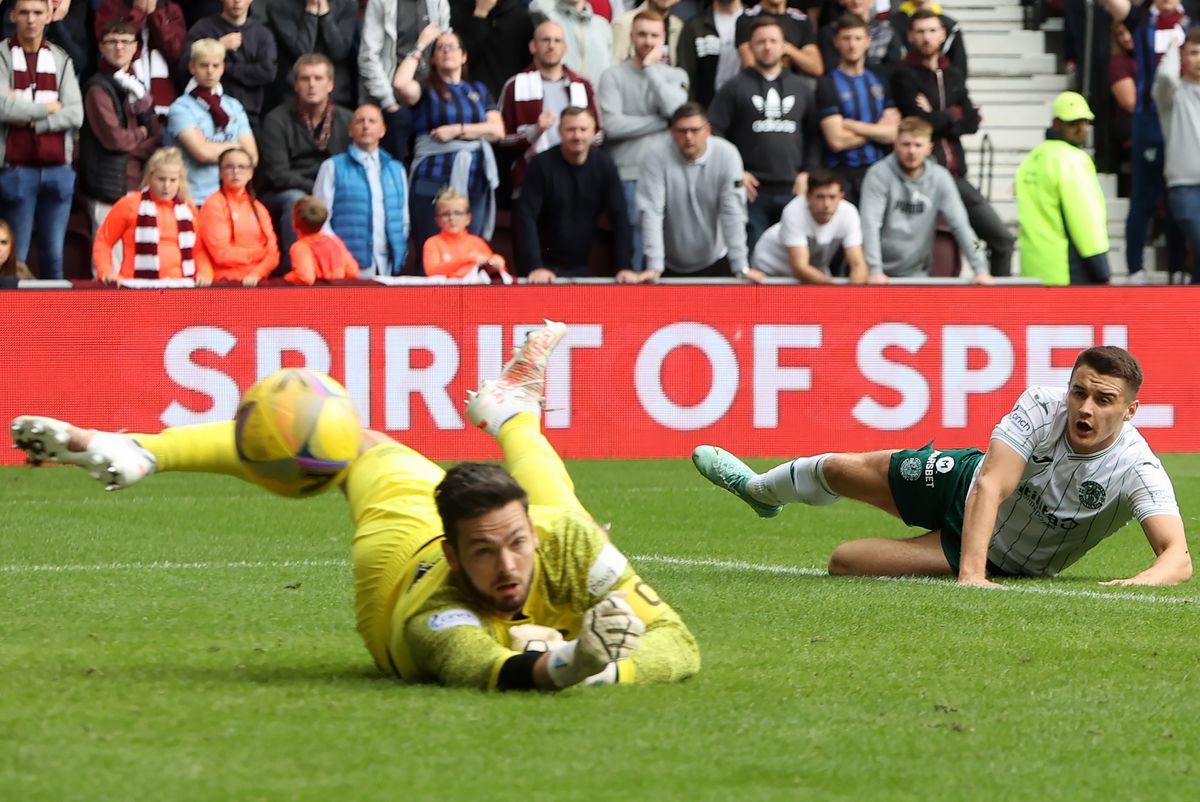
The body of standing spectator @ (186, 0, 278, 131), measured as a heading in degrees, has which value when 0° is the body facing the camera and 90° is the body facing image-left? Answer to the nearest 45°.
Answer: approximately 0°

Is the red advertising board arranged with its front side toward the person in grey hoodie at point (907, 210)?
no

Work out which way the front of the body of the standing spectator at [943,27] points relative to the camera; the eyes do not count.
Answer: toward the camera

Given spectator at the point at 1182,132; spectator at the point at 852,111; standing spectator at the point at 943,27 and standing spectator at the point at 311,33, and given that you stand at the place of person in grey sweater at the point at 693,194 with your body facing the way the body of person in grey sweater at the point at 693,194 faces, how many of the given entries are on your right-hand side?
1

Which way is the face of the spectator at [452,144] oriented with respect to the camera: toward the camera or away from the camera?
toward the camera

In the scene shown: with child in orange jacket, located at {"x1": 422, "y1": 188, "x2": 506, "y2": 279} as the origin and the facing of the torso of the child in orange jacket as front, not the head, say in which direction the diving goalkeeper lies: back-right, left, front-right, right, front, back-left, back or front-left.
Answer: front

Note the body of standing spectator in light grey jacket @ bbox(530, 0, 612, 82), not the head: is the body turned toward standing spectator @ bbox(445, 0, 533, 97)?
no

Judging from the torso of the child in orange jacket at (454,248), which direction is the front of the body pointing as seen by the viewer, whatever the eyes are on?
toward the camera

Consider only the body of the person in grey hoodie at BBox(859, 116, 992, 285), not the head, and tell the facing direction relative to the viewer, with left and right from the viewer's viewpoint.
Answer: facing the viewer

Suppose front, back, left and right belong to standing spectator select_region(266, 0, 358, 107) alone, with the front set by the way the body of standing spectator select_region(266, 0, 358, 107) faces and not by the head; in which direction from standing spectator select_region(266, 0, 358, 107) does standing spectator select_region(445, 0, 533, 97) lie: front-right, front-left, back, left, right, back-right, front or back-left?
left

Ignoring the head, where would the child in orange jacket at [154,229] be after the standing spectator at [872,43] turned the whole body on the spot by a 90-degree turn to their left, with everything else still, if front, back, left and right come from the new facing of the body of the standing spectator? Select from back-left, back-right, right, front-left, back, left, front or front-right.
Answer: back-right

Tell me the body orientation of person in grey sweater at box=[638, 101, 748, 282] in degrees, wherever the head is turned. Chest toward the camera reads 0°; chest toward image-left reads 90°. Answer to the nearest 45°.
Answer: approximately 0°

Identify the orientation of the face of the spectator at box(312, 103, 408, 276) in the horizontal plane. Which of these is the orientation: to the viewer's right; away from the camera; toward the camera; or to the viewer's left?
toward the camera

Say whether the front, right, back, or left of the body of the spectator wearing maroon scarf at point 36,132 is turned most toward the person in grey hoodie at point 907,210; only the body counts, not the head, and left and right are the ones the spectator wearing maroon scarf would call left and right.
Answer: left

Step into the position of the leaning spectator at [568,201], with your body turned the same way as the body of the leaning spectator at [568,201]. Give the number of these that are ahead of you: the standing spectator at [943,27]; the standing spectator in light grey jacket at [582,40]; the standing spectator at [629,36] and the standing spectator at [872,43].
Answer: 0

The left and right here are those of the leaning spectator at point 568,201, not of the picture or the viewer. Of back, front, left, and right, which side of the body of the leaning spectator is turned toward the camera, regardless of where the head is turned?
front

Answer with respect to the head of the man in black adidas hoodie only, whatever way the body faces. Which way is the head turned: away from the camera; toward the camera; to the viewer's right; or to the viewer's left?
toward the camera

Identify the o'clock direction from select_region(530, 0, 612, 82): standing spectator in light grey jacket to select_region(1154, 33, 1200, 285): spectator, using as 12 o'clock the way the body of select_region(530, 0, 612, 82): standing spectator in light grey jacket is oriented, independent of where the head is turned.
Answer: select_region(1154, 33, 1200, 285): spectator is roughly at 9 o'clock from select_region(530, 0, 612, 82): standing spectator in light grey jacket.

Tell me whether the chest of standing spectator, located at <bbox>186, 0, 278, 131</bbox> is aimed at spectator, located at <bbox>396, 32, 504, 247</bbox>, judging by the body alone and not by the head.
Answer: no
